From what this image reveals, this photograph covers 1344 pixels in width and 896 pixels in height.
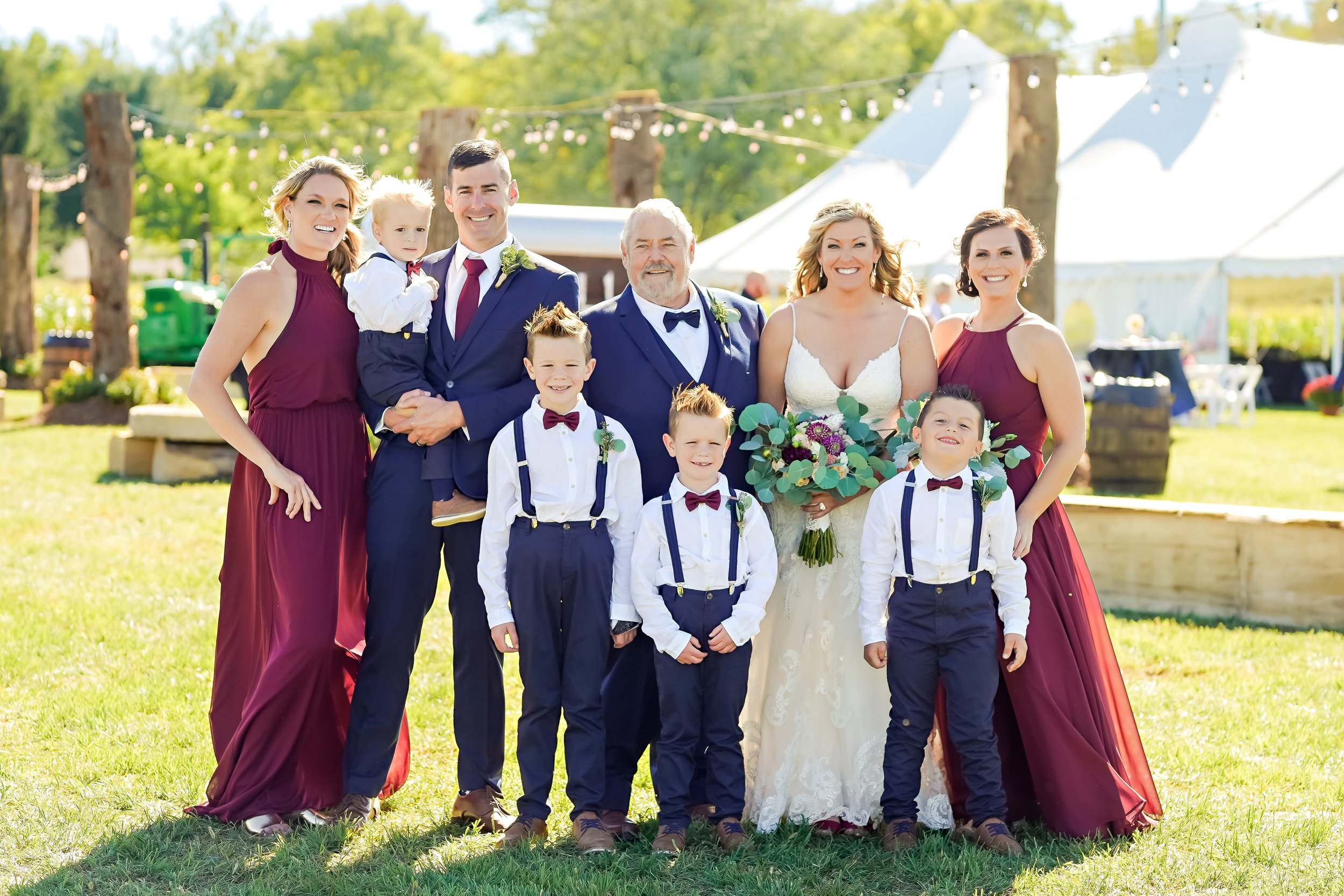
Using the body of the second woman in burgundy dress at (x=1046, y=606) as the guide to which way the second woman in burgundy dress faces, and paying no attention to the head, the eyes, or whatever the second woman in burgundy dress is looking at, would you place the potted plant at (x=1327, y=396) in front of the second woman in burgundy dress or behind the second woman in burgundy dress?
behind

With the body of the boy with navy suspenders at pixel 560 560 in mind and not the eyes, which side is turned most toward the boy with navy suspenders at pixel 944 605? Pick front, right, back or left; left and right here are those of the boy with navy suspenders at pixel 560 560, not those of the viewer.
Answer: left

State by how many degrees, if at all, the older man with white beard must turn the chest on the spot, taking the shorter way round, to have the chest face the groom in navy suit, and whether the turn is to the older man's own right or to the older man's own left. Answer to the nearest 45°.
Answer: approximately 90° to the older man's own right

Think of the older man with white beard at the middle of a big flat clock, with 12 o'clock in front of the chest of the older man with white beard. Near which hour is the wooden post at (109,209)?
The wooden post is roughly at 5 o'clock from the older man with white beard.

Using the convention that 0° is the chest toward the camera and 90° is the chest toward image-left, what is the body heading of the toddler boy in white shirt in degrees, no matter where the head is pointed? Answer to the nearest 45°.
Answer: approximately 315°

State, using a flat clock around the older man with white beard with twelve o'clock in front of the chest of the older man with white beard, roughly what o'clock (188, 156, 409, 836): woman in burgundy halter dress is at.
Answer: The woman in burgundy halter dress is roughly at 3 o'clock from the older man with white beard.
